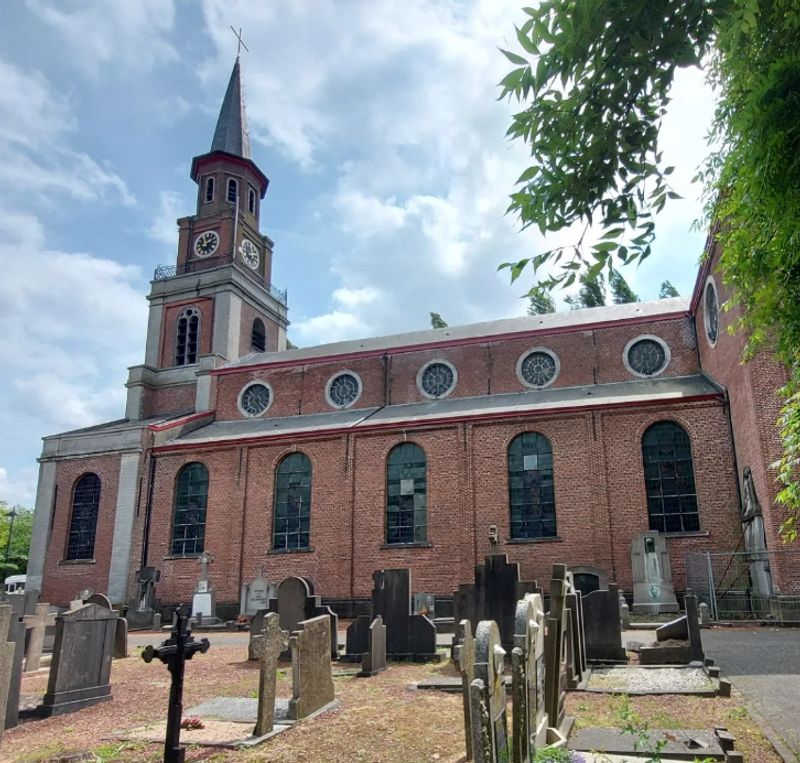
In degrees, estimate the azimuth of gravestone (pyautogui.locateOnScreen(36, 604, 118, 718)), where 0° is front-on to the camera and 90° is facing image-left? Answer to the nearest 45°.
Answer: approximately 315°

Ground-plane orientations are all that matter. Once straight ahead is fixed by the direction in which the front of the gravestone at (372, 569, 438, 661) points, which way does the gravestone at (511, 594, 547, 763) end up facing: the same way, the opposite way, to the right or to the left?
to the right

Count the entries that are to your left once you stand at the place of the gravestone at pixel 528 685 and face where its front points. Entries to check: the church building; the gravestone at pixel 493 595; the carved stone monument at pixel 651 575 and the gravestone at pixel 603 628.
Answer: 4

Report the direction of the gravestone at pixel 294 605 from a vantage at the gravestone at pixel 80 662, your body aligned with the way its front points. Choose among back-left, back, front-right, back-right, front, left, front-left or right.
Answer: left

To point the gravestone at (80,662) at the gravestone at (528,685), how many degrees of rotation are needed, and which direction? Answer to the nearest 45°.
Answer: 0° — it already faces it

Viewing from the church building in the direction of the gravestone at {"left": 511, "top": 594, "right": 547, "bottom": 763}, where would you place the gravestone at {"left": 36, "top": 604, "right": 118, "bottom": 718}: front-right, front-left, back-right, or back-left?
front-right
